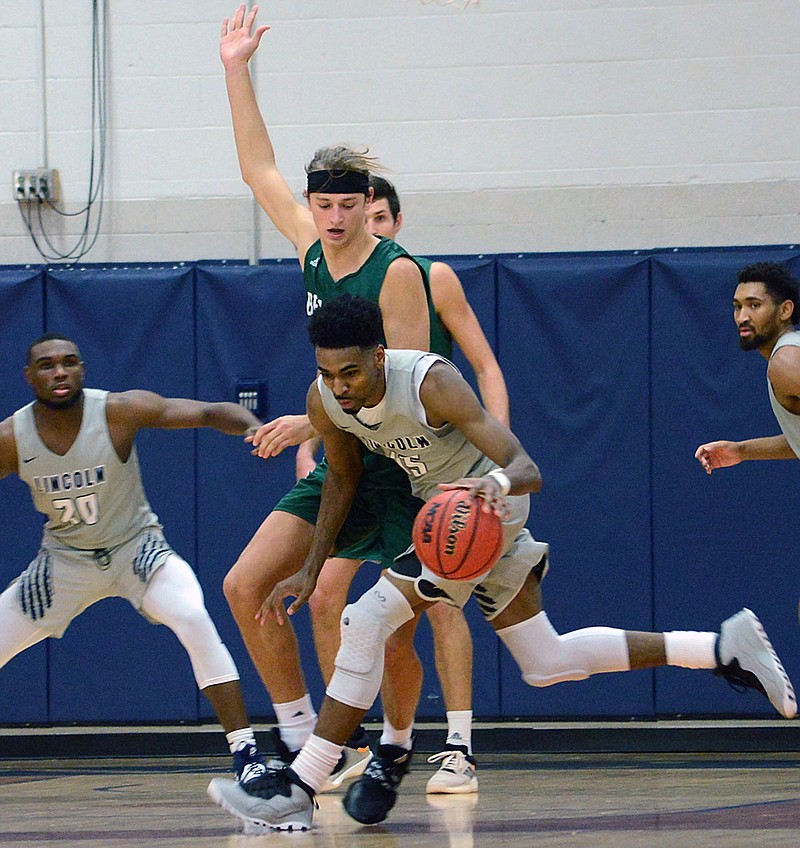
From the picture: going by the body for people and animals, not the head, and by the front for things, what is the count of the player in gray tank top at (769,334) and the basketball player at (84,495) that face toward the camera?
1

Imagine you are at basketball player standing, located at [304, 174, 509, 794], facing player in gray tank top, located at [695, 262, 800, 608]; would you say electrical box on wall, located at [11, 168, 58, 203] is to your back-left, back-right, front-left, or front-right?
back-left

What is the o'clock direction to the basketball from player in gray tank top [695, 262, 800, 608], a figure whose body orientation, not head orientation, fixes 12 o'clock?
The basketball is roughly at 10 o'clock from the player in gray tank top.

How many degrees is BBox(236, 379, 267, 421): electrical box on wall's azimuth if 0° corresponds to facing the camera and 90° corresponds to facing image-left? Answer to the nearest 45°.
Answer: approximately 0°

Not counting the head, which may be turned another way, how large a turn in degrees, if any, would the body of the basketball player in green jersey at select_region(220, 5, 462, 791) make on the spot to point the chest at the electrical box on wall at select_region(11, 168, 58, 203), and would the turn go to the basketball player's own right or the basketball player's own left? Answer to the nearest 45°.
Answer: approximately 90° to the basketball player's own right

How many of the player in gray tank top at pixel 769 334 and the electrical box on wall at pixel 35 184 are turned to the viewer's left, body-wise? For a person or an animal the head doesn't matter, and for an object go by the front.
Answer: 1

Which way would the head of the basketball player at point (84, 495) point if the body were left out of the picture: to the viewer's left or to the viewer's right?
to the viewer's right

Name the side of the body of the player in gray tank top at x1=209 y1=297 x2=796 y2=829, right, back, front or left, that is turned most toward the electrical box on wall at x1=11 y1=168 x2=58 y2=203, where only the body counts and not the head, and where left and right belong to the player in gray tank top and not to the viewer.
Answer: right
